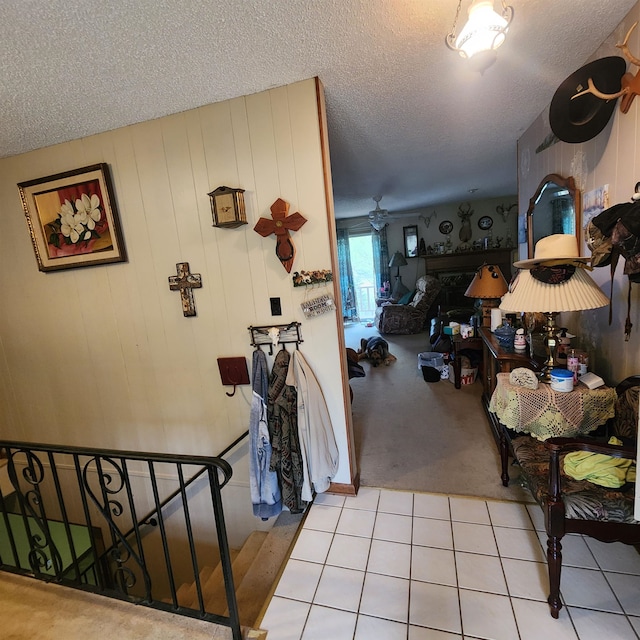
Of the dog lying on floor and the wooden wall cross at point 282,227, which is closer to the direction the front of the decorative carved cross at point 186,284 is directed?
the wooden wall cross

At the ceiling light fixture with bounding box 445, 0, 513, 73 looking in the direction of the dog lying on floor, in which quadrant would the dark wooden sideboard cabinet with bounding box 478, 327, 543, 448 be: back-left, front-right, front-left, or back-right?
front-right

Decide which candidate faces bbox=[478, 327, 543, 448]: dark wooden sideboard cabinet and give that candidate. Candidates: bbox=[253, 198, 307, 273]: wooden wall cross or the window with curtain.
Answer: the window with curtain

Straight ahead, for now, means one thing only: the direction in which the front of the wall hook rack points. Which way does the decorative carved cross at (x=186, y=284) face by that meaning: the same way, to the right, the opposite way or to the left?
the same way

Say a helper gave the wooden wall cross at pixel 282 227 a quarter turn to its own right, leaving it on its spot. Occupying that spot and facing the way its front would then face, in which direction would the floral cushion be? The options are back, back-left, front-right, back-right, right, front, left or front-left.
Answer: back-left

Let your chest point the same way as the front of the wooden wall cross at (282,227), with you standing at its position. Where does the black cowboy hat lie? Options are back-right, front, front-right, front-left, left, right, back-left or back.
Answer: left

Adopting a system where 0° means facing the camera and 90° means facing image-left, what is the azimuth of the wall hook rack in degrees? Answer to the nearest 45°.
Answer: approximately 0°

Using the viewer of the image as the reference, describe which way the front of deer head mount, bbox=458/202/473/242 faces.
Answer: facing the viewer

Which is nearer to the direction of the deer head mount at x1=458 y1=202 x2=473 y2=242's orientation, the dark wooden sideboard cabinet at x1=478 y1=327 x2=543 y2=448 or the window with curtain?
the dark wooden sideboard cabinet

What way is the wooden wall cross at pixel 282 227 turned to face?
toward the camera

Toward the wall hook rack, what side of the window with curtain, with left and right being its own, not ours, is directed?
front

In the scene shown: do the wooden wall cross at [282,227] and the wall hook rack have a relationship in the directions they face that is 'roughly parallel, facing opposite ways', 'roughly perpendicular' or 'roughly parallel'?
roughly parallel

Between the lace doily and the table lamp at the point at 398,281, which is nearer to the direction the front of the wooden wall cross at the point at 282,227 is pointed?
the lace doily

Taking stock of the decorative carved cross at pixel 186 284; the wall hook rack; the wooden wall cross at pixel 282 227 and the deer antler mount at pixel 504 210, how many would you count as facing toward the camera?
4

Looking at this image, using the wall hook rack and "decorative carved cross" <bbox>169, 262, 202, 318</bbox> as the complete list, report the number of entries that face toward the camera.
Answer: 2

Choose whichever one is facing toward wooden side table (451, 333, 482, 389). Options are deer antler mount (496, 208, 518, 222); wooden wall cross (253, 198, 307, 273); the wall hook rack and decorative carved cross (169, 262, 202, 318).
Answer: the deer antler mount
